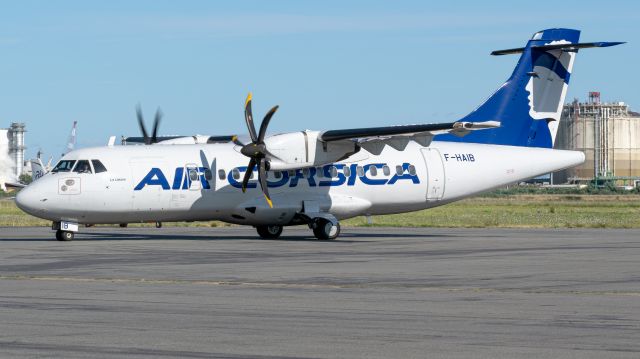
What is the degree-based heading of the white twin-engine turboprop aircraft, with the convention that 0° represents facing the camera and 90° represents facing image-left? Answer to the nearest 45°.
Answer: approximately 45°
